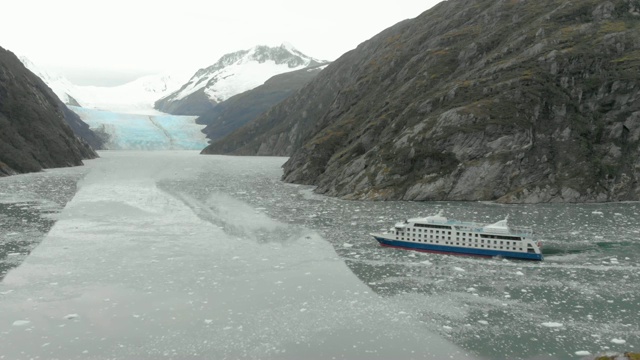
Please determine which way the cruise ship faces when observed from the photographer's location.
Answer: facing to the left of the viewer

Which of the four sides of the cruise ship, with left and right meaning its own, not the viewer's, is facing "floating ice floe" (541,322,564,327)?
left
